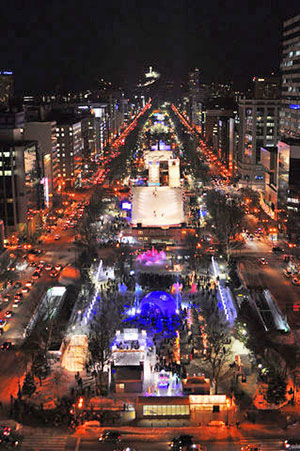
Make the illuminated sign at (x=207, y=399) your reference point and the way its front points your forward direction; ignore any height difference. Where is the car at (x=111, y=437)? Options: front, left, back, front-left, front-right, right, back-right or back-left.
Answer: front-right

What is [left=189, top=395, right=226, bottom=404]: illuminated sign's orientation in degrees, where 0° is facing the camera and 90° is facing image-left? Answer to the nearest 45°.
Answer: approximately 0°

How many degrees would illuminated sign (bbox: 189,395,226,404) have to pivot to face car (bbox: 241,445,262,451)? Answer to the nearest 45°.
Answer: approximately 45° to its left

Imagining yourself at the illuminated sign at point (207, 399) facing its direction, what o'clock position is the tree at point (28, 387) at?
The tree is roughly at 3 o'clock from the illuminated sign.

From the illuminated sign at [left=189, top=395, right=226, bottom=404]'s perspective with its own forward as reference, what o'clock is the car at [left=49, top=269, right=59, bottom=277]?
The car is roughly at 5 o'clock from the illuminated sign.

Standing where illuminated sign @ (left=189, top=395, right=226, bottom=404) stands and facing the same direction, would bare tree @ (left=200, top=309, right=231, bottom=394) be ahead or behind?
behind

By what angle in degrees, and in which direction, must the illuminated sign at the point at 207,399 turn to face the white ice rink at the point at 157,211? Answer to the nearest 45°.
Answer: approximately 180°

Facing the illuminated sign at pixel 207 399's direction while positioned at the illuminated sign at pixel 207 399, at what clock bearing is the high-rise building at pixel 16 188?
The high-rise building is roughly at 5 o'clock from the illuminated sign.

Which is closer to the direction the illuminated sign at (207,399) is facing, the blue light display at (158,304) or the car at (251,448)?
the car

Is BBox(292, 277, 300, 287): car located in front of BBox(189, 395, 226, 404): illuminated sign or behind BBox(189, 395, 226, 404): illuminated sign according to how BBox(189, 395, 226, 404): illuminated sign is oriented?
behind

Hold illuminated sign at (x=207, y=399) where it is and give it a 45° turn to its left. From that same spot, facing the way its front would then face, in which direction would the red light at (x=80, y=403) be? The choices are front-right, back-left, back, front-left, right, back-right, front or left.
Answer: back-right

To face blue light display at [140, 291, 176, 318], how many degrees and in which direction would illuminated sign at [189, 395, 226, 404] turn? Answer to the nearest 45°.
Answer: approximately 180°

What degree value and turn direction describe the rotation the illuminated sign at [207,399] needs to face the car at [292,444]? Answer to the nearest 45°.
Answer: approximately 45° to its left

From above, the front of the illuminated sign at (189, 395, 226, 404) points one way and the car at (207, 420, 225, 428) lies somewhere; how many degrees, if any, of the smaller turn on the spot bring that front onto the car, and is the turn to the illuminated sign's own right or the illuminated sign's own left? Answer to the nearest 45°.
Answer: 0° — it already faces it

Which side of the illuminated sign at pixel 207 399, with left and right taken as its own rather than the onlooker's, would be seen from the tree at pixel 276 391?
left

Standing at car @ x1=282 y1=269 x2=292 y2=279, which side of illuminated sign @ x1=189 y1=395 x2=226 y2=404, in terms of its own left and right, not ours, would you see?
back

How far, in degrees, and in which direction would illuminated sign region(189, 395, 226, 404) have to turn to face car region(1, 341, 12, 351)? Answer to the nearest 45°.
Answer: approximately 135° to its right

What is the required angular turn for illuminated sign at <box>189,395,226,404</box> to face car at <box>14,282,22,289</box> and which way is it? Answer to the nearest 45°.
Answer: approximately 135° to its right
